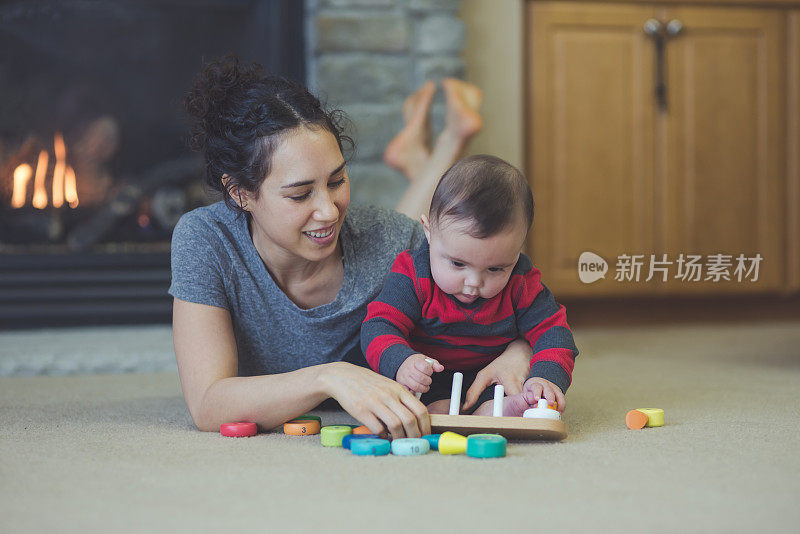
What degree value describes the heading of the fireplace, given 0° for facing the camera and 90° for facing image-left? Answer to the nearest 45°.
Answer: approximately 0°

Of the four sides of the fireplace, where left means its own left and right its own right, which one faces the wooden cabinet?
left

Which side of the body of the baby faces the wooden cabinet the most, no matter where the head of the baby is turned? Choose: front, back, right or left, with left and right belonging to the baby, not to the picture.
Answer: back

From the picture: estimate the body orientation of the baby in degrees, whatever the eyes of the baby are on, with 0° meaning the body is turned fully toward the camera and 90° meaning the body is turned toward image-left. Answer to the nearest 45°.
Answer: approximately 0°
